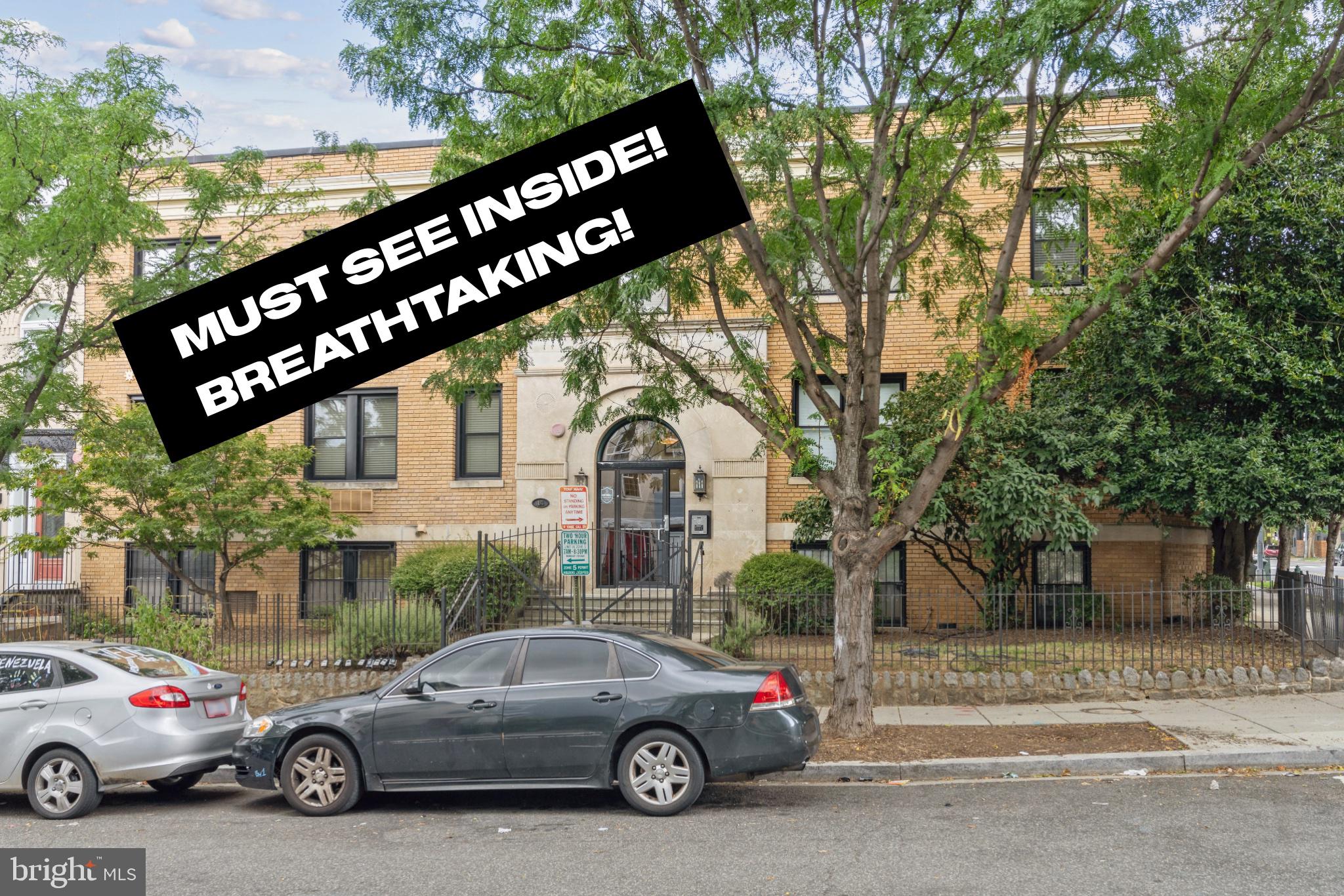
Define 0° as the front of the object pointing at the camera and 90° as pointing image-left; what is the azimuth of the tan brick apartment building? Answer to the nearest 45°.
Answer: approximately 0°

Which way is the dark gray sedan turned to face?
to the viewer's left

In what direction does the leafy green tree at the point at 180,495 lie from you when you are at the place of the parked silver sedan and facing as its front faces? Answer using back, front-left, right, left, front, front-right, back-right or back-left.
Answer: front-right

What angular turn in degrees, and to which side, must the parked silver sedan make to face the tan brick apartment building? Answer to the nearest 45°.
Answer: approximately 90° to its right

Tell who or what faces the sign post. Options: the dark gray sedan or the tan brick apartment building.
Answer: the tan brick apartment building

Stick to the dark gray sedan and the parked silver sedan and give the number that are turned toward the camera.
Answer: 0

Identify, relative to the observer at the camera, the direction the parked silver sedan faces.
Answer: facing away from the viewer and to the left of the viewer

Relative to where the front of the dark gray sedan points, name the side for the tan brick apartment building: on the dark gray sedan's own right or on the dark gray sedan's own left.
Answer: on the dark gray sedan's own right

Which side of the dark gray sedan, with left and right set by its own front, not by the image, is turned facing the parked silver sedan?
front

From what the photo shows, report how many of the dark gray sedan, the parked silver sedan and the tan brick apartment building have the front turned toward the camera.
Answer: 1

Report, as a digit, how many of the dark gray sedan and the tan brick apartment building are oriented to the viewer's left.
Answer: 1

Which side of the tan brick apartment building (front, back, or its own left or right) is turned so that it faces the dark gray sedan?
front

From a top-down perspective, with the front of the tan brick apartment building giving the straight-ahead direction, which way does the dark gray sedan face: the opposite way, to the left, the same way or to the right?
to the right

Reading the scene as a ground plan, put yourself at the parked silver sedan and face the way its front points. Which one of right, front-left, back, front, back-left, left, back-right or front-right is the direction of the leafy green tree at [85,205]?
front-right

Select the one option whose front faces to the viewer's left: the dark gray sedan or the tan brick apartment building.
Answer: the dark gray sedan
